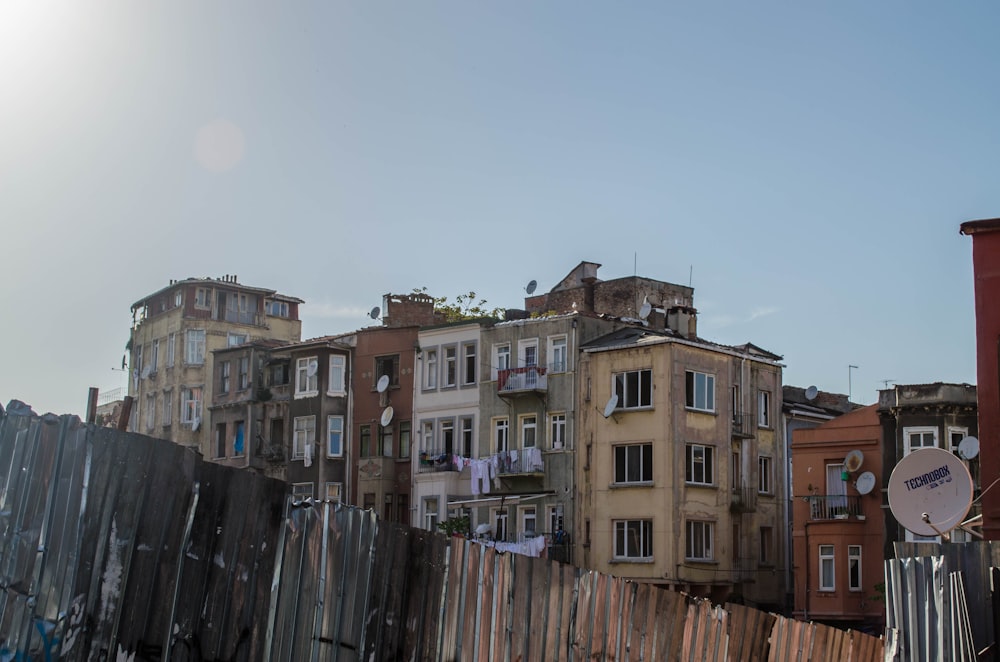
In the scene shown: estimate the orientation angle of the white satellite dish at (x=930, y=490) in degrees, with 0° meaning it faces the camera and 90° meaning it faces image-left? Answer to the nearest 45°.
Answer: approximately 0°

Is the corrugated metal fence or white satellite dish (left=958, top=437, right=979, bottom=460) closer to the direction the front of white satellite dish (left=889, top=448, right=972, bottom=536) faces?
the corrugated metal fence

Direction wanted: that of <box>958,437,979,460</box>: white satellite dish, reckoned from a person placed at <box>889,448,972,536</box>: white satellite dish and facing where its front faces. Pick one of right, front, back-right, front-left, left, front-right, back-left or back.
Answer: back

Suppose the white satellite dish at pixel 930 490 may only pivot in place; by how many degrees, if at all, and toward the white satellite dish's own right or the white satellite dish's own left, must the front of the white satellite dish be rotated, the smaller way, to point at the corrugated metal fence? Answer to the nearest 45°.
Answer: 0° — it already faces it
